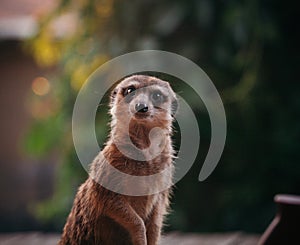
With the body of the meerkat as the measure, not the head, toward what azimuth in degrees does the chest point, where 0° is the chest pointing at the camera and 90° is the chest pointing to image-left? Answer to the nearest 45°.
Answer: approximately 315°
